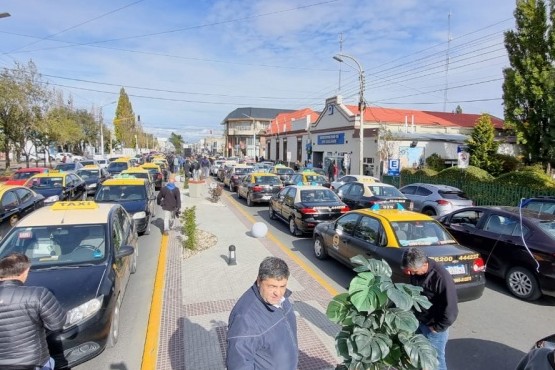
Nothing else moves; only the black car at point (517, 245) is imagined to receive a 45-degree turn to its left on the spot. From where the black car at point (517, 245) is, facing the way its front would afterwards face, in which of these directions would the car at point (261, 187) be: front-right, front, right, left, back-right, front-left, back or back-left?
front-right

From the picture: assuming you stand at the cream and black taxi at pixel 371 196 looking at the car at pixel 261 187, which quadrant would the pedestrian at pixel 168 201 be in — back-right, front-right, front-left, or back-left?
front-left

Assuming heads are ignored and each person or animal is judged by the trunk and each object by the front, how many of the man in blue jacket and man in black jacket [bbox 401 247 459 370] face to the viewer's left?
1

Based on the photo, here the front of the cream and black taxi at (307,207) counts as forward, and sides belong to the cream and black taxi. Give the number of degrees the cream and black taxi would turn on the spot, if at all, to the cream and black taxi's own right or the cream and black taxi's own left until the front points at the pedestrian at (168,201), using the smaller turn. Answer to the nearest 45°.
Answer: approximately 45° to the cream and black taxi's own left

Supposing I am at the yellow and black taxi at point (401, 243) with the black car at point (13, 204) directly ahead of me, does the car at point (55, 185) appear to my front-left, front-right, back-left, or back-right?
front-right

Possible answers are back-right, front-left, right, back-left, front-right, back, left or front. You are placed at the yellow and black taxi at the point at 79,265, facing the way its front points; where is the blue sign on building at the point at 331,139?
back

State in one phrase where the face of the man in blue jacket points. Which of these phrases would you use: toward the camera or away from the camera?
toward the camera

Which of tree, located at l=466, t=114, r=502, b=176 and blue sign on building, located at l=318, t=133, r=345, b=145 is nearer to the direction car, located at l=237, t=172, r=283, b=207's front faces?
the blue sign on building

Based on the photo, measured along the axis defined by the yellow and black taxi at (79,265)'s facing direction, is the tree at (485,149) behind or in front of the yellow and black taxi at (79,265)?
behind

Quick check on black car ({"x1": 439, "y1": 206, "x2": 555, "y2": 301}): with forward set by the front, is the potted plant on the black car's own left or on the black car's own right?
on the black car's own left

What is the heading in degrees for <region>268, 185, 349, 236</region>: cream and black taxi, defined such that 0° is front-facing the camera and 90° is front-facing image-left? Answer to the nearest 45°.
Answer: approximately 135°

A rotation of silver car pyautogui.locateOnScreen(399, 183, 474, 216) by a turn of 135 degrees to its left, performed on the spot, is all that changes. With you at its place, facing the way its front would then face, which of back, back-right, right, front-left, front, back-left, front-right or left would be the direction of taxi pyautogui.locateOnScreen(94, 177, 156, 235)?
front-right

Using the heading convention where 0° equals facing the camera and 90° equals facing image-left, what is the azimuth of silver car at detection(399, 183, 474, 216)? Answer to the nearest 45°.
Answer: approximately 135°

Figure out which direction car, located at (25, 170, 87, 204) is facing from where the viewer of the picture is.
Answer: facing the viewer and to the left of the viewer

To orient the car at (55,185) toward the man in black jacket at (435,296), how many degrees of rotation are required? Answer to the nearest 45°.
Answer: approximately 45° to its left

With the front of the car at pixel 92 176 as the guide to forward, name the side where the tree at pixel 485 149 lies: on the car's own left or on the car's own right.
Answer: on the car's own left
